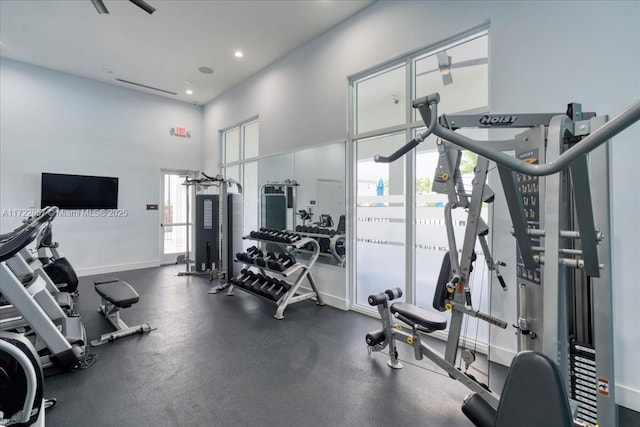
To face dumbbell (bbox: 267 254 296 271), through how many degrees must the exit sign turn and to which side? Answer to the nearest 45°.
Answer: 0° — it already faces it

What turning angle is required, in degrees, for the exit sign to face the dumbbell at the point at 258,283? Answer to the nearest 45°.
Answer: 0° — it already faces it

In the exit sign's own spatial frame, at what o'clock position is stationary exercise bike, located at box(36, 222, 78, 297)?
The stationary exercise bike is roughly at 1 o'clock from the exit sign.

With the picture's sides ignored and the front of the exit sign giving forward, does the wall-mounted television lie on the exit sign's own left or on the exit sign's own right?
on the exit sign's own right

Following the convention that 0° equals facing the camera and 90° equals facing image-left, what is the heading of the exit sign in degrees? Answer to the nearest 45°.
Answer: approximately 0°

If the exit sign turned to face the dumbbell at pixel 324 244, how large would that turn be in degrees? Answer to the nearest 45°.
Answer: approximately 45° to its left

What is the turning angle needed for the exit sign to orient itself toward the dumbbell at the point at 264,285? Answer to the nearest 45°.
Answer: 0° — it already faces it
